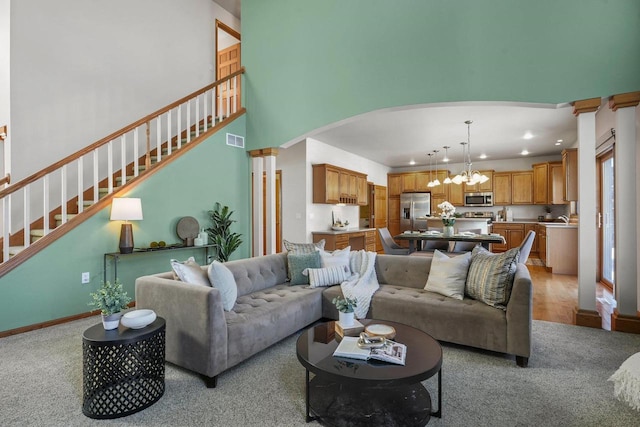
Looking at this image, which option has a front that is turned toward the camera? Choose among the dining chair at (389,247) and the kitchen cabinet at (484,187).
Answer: the kitchen cabinet

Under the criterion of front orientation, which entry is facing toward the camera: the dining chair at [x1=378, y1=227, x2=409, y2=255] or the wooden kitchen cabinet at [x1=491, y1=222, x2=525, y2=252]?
the wooden kitchen cabinet

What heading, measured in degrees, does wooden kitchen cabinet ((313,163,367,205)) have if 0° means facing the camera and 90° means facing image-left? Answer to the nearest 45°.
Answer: approximately 315°

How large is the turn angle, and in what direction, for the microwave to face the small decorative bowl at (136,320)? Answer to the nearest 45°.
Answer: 0° — it already faces it

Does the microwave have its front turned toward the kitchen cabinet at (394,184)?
no

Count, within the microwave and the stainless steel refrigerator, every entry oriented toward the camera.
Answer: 2

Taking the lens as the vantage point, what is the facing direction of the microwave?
facing the viewer

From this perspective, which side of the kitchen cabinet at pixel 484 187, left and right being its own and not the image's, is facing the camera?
front

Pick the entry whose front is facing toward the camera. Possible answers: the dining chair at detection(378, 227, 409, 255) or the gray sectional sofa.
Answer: the gray sectional sofa

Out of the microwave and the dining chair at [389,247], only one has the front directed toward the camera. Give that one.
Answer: the microwave

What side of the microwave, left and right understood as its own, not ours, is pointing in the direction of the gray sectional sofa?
front

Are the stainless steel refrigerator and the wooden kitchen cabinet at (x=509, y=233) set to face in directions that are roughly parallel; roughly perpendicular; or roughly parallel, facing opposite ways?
roughly parallel

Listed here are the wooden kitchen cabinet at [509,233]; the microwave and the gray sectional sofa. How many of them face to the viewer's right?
0

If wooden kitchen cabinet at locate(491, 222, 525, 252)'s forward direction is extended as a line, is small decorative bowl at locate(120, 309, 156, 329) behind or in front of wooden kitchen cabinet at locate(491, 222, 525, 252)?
in front

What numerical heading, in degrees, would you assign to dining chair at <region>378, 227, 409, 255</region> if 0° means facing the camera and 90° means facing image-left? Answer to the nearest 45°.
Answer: approximately 270°

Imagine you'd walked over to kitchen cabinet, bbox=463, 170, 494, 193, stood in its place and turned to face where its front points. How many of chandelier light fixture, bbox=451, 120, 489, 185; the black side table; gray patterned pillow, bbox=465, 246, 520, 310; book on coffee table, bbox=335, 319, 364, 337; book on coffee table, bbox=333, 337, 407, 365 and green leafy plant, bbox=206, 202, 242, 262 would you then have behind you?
0

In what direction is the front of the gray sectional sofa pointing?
toward the camera

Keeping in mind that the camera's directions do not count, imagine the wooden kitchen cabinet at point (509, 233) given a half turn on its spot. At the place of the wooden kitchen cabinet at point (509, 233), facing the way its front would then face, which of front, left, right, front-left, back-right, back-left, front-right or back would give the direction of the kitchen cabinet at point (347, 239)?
back-left
